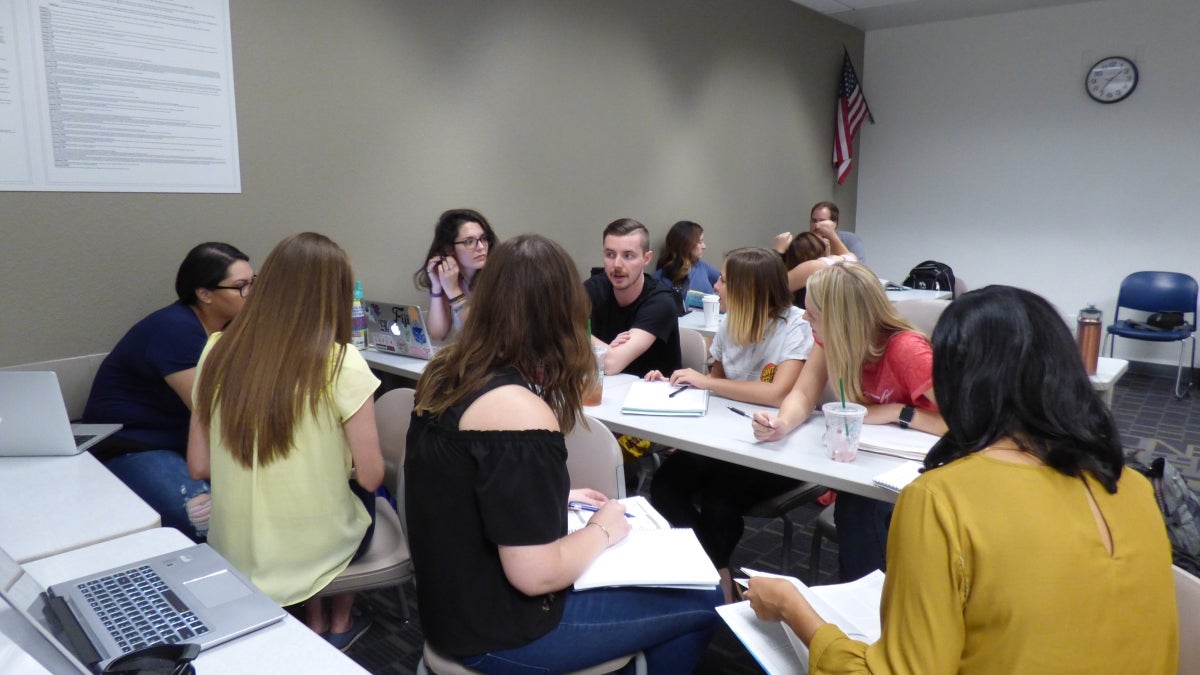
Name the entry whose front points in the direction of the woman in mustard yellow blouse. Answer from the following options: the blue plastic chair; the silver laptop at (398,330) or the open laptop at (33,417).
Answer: the blue plastic chair

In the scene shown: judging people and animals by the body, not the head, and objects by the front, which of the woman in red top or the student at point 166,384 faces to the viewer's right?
the student

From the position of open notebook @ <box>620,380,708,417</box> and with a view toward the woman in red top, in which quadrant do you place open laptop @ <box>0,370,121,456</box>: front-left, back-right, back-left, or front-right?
back-right

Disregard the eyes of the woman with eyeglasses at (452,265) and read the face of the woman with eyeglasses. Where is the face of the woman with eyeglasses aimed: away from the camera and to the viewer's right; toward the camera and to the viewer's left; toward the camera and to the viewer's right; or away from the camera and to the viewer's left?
toward the camera and to the viewer's right

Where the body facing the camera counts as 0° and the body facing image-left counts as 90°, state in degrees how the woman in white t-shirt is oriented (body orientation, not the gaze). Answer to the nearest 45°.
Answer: approximately 45°

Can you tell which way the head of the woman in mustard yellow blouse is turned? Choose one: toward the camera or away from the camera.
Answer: away from the camera

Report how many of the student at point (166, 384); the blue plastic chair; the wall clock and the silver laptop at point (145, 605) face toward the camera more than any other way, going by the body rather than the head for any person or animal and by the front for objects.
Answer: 2

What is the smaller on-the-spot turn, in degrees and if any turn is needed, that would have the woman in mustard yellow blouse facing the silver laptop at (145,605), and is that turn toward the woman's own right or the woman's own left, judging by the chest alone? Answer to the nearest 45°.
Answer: approximately 45° to the woman's own left

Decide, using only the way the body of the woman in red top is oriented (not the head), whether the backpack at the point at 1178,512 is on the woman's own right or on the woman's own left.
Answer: on the woman's own left

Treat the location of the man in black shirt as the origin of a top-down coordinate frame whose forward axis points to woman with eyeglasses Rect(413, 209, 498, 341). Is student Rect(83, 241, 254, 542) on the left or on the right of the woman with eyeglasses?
left

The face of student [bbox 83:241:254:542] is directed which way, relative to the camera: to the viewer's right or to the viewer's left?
to the viewer's right
